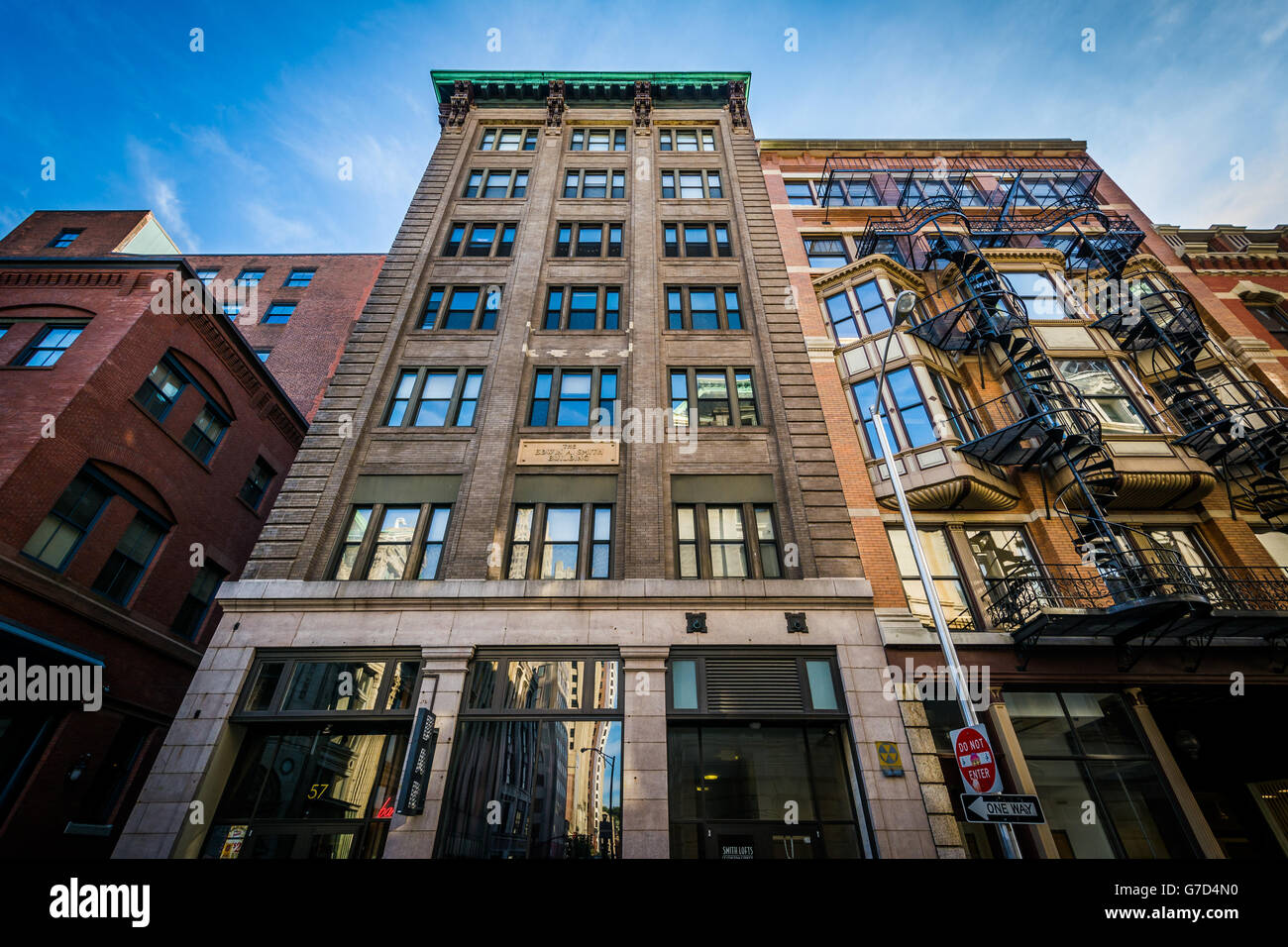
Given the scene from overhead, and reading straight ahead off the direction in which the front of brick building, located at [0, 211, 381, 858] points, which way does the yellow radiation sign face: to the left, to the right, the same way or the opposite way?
to the right

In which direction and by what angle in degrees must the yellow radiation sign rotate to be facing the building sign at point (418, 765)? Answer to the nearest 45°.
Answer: approximately 45° to its right

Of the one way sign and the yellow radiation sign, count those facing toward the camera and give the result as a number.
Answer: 2

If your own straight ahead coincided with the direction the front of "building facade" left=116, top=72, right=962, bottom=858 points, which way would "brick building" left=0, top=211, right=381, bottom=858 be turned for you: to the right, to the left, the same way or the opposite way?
to the left

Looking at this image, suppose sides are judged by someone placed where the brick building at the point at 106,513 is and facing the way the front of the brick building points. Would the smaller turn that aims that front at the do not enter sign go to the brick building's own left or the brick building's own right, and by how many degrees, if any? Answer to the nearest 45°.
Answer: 0° — it already faces it

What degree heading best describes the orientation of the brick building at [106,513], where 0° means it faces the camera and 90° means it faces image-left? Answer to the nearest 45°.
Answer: approximately 315°
